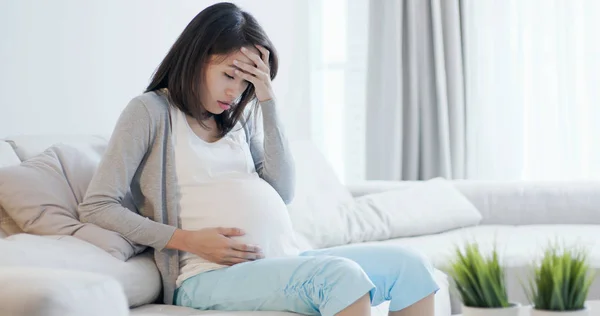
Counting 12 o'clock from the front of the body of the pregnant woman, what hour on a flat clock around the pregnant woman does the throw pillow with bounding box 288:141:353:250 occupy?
The throw pillow is roughly at 8 o'clock from the pregnant woman.

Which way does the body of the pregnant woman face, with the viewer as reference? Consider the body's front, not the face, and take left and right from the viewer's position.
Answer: facing the viewer and to the right of the viewer

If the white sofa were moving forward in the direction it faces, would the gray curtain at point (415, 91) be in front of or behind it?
behind

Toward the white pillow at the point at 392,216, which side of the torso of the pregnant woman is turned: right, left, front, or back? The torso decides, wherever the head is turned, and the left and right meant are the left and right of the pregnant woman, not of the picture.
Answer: left

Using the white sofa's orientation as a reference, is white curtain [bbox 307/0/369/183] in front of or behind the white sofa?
behind

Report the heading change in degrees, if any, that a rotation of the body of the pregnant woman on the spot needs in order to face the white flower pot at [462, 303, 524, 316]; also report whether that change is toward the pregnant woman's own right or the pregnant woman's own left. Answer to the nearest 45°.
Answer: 0° — they already face it

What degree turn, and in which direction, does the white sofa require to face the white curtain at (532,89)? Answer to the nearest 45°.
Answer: approximately 135° to its left

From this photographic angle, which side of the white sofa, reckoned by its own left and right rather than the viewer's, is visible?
front
